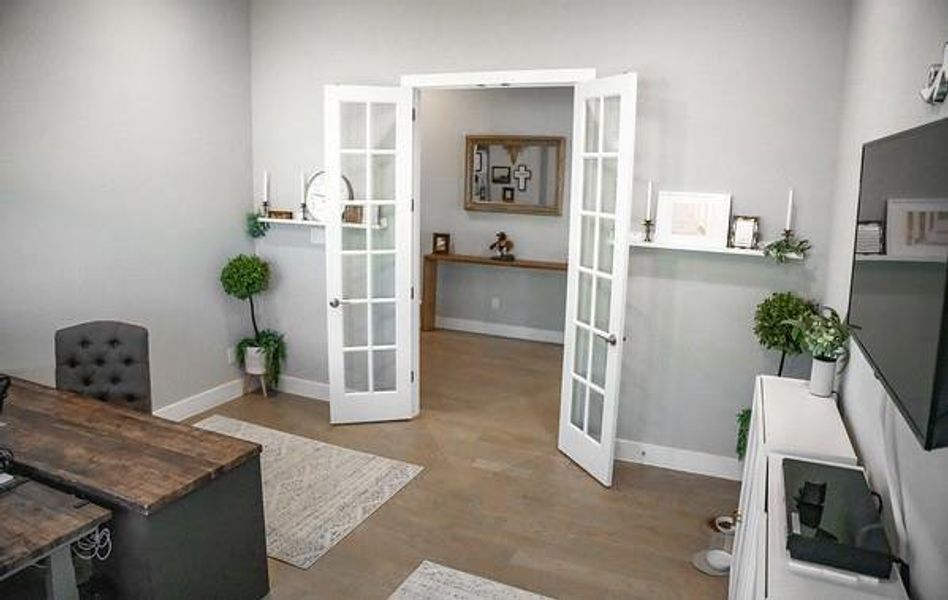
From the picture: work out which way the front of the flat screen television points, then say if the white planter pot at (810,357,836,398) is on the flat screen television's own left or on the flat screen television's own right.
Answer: on the flat screen television's own right

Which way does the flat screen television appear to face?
to the viewer's left

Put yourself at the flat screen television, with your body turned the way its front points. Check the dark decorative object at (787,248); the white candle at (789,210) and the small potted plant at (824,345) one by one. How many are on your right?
3

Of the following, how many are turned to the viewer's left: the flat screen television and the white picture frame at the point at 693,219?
1

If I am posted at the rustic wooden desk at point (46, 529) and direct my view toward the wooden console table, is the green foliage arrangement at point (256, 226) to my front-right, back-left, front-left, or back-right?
front-left

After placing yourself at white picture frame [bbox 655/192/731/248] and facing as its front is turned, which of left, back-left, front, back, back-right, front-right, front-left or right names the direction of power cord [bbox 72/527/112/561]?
front-right

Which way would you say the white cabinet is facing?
to the viewer's left

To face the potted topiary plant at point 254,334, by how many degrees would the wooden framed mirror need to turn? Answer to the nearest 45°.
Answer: approximately 45° to its right

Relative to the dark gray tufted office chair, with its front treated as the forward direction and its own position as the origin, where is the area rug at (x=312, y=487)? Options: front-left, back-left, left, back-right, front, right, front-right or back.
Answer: left

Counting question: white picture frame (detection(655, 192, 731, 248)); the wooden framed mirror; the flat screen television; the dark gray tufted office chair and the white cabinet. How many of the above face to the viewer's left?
2

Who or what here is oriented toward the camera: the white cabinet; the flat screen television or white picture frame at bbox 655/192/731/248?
the white picture frame

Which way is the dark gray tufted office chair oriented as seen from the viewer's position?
toward the camera

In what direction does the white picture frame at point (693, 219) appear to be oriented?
toward the camera
